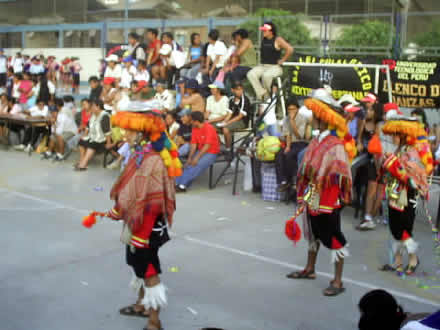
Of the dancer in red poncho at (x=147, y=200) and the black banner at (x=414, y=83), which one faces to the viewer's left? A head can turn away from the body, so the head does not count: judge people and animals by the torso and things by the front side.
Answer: the dancer in red poncho

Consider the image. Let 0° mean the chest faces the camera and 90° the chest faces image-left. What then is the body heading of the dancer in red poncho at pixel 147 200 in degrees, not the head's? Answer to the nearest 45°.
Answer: approximately 90°

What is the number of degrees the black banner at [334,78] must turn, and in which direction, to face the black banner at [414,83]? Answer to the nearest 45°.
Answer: approximately 90° to its left

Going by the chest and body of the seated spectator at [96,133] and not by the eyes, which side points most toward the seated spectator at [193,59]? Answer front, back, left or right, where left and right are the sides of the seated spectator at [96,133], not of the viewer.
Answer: back

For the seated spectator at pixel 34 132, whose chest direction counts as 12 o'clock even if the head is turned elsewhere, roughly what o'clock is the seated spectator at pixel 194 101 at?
the seated spectator at pixel 194 101 is roughly at 9 o'clock from the seated spectator at pixel 34 132.

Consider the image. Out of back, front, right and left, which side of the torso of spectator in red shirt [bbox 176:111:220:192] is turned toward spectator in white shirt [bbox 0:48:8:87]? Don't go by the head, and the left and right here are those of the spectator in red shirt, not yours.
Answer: right
